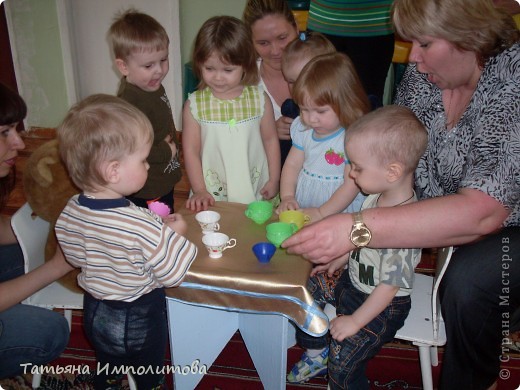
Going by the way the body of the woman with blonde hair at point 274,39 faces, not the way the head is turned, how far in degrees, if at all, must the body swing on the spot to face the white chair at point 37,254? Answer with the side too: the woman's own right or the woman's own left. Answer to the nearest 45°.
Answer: approximately 45° to the woman's own right

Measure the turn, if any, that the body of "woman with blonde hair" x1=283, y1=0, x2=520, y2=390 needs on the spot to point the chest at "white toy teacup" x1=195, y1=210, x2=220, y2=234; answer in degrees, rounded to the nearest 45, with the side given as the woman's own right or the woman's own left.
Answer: approximately 45° to the woman's own right

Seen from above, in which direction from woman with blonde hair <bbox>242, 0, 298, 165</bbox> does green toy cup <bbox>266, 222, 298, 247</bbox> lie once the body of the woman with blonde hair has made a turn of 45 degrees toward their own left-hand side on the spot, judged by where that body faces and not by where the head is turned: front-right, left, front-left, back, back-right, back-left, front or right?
front-right

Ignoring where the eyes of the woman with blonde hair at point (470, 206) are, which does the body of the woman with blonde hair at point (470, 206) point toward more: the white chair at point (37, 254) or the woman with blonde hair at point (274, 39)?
the white chair

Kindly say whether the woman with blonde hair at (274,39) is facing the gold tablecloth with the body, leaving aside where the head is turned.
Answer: yes

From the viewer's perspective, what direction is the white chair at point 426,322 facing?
to the viewer's left

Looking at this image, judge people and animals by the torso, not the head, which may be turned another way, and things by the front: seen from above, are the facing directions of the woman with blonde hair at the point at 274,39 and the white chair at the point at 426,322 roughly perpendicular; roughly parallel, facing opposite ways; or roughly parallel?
roughly perpendicular

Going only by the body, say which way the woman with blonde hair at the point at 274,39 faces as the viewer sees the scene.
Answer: toward the camera

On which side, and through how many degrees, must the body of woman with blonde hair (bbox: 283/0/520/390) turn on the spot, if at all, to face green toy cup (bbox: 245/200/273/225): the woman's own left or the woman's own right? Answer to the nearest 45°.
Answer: approximately 45° to the woman's own right
